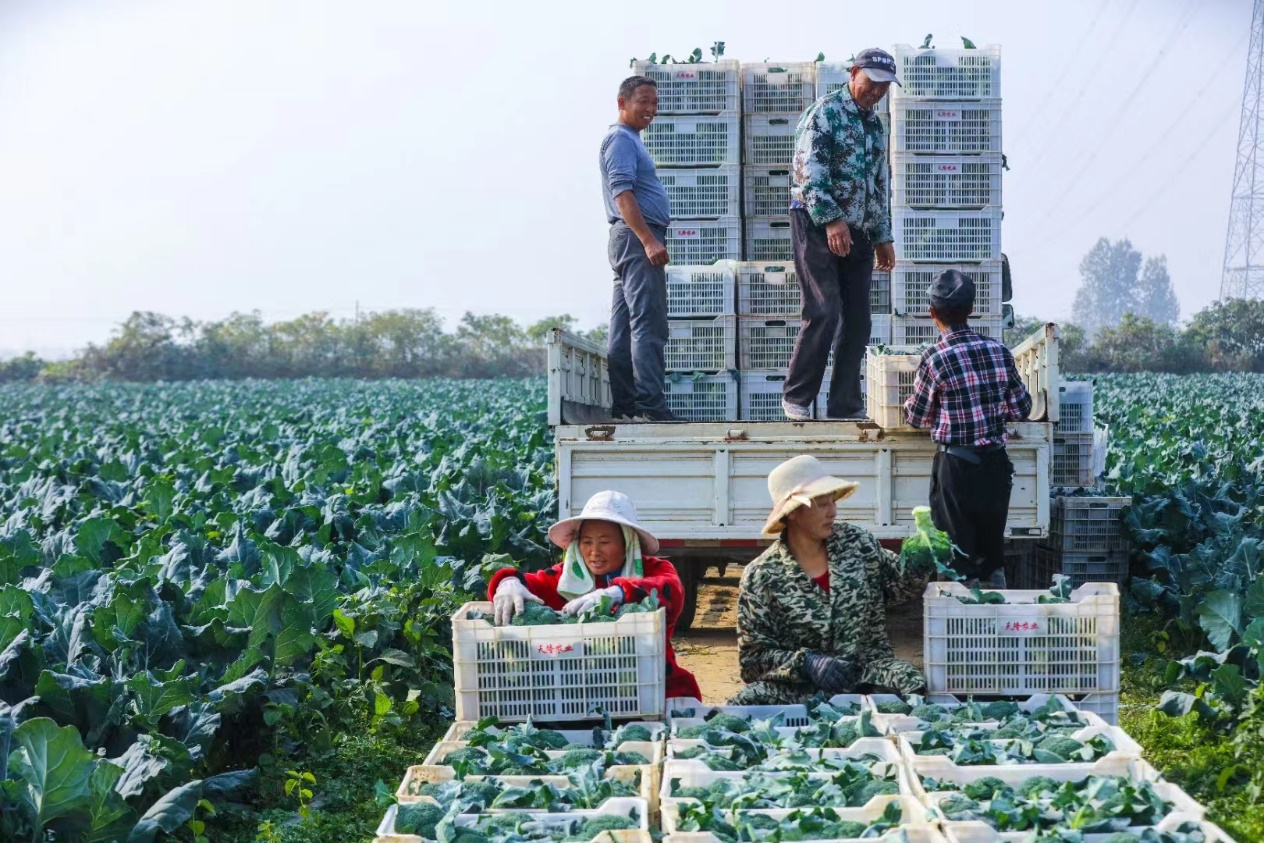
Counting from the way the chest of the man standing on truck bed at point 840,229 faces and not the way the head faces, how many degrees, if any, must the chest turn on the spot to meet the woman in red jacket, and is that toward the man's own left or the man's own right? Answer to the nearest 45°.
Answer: approximately 45° to the man's own right

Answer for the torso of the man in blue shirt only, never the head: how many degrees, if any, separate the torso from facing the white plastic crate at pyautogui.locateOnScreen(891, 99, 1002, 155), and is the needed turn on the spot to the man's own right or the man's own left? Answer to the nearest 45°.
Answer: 0° — they already face it

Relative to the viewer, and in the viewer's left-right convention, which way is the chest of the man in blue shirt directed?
facing to the right of the viewer

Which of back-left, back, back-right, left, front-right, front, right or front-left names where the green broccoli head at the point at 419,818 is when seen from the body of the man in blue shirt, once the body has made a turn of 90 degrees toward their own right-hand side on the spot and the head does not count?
front

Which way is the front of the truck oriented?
away from the camera

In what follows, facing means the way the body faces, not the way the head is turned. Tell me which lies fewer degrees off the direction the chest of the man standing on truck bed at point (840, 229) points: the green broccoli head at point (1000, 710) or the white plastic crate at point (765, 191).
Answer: the green broccoli head

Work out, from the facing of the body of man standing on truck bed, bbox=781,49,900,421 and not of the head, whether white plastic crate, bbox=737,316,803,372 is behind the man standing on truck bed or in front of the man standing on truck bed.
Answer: behind

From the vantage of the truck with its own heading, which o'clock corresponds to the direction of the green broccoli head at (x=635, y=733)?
The green broccoli head is roughly at 6 o'clock from the truck.
